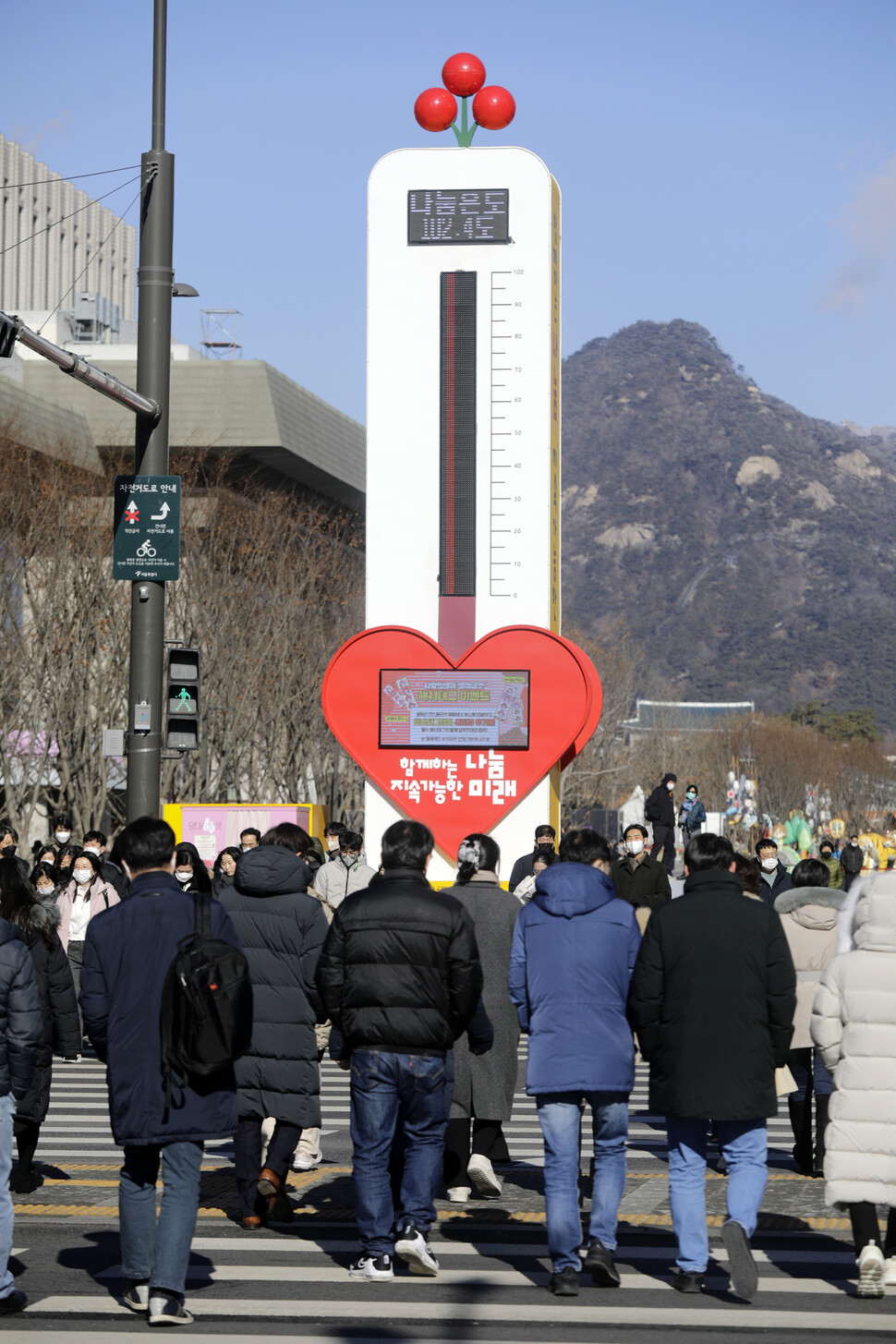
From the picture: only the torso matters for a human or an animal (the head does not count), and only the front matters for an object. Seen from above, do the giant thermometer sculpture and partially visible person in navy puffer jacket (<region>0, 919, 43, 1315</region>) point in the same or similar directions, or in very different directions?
very different directions

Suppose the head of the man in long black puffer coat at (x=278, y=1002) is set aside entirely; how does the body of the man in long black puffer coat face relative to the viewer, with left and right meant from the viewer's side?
facing away from the viewer

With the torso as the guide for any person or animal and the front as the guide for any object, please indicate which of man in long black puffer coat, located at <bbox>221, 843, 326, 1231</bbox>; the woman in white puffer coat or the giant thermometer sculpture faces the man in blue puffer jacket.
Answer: the giant thermometer sculpture

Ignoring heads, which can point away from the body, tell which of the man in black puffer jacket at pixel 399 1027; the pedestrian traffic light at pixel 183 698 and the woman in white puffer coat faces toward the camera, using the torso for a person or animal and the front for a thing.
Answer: the pedestrian traffic light

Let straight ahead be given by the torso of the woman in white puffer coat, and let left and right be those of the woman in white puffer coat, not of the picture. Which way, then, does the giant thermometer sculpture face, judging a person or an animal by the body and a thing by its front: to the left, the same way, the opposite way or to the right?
the opposite way

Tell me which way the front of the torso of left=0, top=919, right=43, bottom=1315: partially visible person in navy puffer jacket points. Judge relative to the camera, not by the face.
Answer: away from the camera

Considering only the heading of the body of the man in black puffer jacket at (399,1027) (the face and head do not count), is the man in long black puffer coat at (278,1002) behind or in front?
in front

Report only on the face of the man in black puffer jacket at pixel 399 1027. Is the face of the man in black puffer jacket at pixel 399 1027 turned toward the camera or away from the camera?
away from the camera

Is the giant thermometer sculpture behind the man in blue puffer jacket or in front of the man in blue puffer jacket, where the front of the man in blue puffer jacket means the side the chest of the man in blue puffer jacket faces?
in front

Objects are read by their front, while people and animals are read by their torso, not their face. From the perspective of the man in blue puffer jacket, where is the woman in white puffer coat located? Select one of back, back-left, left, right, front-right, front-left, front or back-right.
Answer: right

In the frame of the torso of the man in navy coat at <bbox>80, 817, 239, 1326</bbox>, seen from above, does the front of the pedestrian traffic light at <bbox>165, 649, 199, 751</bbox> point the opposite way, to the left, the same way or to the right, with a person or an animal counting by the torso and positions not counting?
the opposite way

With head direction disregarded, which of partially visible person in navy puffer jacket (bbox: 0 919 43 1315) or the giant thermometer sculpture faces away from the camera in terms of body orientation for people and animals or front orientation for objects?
the partially visible person in navy puffer jacket

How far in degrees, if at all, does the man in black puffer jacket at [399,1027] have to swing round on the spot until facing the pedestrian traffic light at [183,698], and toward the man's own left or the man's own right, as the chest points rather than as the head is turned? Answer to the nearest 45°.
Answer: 0° — they already face it

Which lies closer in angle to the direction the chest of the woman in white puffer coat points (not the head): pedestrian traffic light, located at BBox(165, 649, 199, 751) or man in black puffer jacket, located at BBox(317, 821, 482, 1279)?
the pedestrian traffic light

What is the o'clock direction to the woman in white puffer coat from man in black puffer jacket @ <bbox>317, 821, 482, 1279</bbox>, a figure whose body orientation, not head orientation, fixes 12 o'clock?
The woman in white puffer coat is roughly at 3 o'clock from the man in black puffer jacket.

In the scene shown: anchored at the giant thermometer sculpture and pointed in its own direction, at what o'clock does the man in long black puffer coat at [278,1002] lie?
The man in long black puffer coat is roughly at 12 o'clock from the giant thermometer sculpture.

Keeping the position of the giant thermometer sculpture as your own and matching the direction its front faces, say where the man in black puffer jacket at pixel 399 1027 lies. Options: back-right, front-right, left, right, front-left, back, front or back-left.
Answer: front

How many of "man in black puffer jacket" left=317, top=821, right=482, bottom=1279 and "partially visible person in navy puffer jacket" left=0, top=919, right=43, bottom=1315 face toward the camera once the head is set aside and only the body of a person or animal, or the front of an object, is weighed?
0

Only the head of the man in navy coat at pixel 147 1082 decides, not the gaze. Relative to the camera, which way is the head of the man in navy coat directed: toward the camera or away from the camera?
away from the camera
